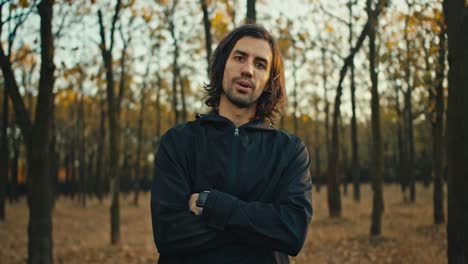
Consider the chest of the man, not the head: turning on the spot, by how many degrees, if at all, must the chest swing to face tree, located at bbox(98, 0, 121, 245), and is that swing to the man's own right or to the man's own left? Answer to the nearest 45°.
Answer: approximately 180°

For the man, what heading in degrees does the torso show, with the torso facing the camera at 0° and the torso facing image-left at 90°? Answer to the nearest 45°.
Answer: approximately 0°

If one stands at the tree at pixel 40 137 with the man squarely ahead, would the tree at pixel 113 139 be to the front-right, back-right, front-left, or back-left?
back-left

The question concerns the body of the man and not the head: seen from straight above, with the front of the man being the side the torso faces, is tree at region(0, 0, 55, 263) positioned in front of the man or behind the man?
behind

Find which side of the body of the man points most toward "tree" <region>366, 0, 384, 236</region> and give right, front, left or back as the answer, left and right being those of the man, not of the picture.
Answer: back
